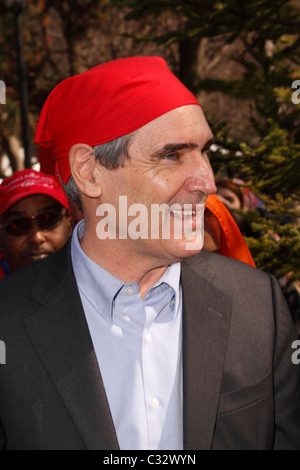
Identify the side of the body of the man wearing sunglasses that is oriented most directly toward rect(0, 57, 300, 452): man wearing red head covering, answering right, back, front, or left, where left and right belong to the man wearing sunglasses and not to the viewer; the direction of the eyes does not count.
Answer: front

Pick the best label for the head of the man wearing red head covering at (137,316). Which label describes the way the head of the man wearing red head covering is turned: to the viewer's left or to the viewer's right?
to the viewer's right

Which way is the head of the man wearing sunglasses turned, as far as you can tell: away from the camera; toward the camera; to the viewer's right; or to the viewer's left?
toward the camera

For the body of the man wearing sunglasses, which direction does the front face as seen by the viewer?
toward the camera
